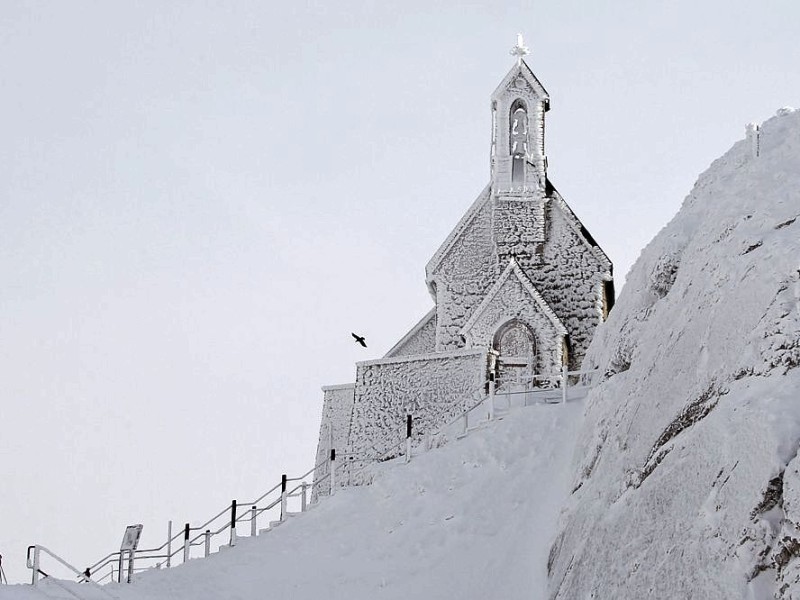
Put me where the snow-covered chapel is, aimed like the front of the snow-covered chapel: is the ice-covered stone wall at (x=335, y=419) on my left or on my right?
on my right

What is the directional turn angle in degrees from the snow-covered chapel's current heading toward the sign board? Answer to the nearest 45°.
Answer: approximately 45° to its right

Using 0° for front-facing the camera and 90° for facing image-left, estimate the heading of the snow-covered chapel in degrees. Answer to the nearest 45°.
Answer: approximately 0°

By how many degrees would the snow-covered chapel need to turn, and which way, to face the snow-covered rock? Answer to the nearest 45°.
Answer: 0° — it already faces it

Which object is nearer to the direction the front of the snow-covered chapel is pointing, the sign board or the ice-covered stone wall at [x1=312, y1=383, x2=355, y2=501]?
the sign board
